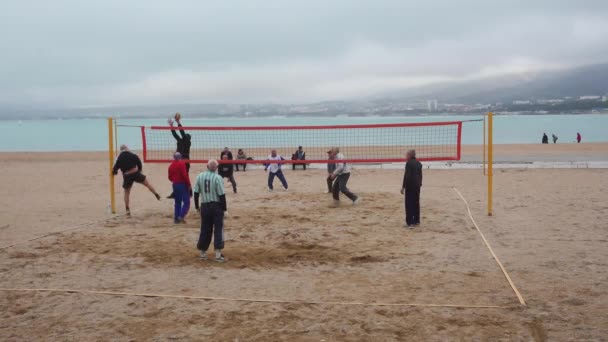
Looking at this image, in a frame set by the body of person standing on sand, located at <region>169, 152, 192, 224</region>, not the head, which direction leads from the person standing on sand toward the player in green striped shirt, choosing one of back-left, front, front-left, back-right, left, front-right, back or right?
back

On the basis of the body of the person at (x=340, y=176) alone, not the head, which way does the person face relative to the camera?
to the viewer's left

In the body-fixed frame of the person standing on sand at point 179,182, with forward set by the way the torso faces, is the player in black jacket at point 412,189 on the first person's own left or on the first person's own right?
on the first person's own right

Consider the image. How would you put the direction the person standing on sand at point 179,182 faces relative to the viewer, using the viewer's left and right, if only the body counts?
facing away from the viewer

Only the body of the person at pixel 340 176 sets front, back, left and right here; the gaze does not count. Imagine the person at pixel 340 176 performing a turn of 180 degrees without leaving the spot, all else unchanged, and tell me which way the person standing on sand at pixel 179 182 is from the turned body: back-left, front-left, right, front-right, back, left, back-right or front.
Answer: back-right

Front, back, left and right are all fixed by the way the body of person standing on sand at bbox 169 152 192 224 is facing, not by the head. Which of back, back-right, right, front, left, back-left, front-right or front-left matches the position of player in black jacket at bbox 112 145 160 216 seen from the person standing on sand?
front-left
